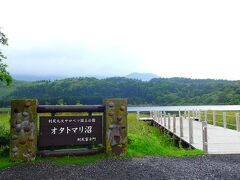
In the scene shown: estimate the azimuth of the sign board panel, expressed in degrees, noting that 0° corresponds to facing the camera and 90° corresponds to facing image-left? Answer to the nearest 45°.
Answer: approximately 0°
